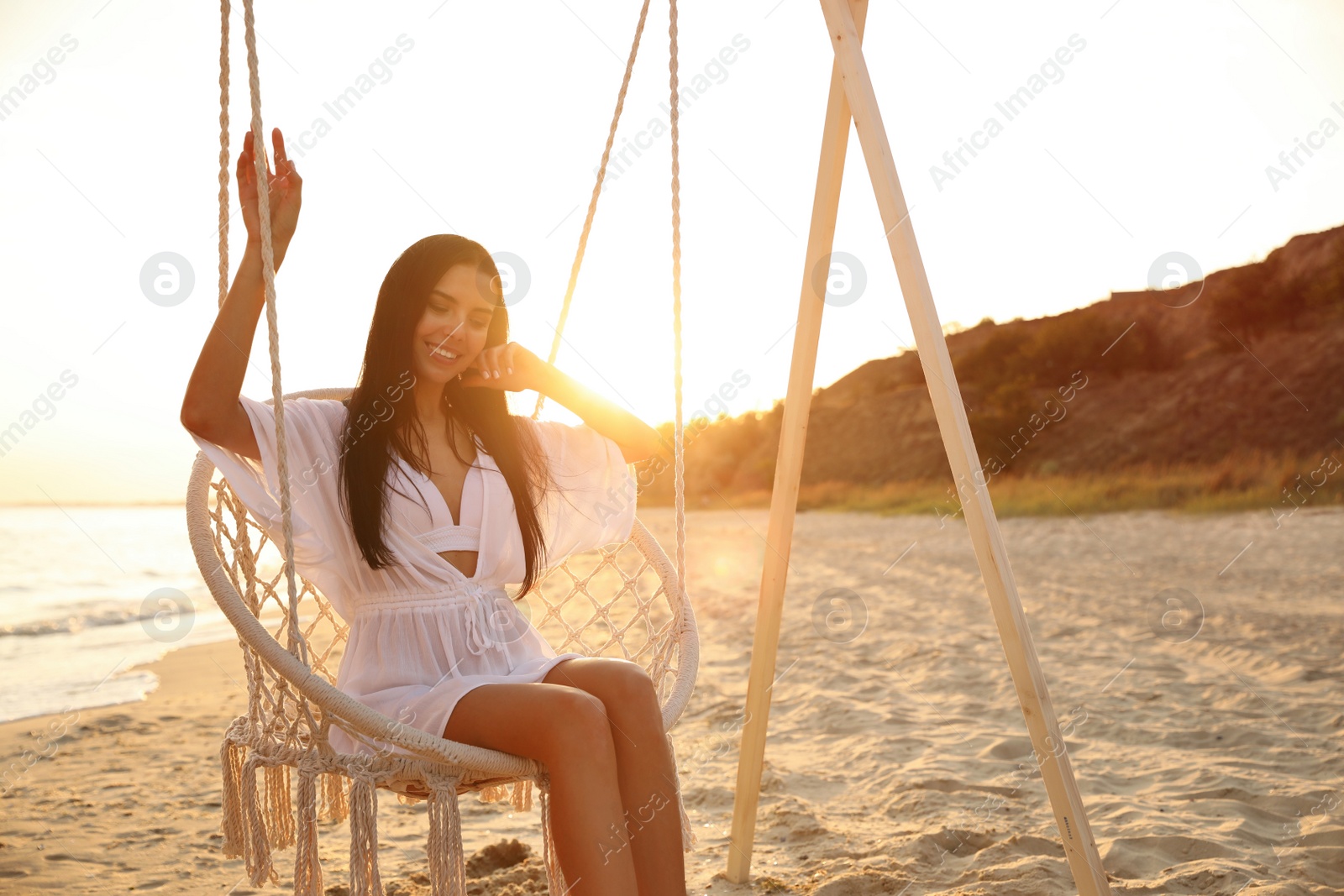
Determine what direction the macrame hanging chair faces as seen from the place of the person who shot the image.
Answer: facing the viewer and to the right of the viewer
